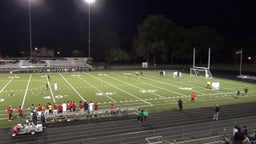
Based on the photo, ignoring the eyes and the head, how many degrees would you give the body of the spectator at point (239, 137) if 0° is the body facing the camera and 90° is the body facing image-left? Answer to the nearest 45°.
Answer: approximately 180°
